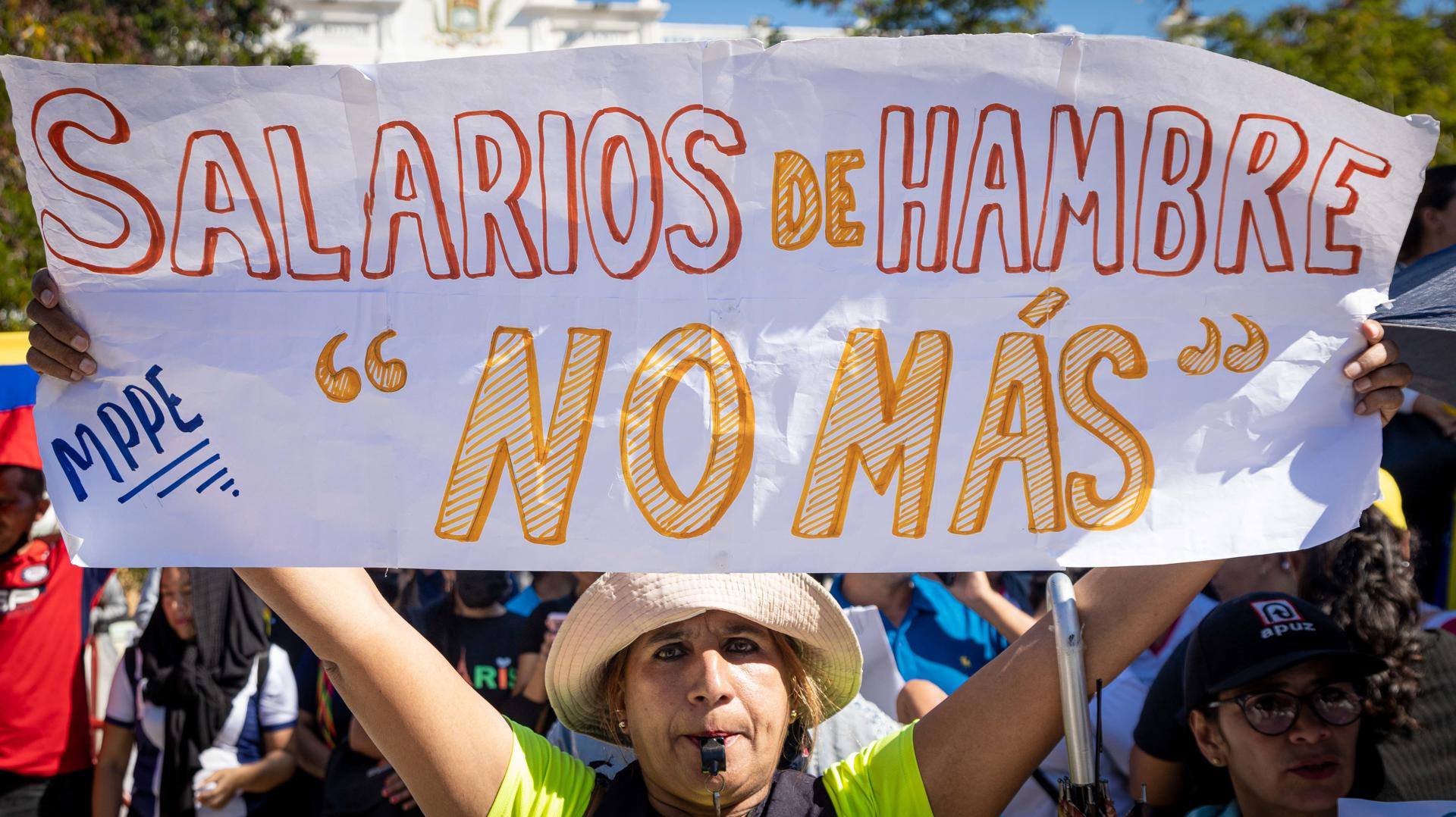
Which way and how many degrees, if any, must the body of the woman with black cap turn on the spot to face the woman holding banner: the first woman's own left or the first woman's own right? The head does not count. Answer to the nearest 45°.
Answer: approximately 90° to the first woman's own right

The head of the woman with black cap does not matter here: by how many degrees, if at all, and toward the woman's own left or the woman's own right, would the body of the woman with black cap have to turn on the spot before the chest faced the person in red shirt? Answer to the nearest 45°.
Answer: approximately 135° to the woman's own right

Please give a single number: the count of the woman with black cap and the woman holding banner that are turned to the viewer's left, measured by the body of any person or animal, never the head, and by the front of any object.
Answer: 0

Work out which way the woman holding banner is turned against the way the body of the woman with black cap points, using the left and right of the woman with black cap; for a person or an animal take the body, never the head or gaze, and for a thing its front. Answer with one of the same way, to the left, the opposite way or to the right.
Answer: the same way

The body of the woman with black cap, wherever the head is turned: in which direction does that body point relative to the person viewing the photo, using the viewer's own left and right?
facing the viewer and to the right of the viewer

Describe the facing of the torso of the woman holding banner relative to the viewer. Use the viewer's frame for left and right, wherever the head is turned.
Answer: facing the viewer

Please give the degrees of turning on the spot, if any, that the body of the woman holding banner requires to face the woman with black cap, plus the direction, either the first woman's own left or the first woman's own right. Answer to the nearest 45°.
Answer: approximately 90° to the first woman's own left

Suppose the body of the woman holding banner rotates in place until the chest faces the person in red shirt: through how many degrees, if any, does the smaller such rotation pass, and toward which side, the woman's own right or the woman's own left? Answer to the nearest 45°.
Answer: approximately 135° to the woman's own right

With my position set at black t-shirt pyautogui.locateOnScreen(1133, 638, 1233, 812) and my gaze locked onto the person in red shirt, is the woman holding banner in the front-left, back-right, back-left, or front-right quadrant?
front-left

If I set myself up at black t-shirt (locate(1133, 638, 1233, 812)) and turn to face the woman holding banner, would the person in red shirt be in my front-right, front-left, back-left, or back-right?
front-right

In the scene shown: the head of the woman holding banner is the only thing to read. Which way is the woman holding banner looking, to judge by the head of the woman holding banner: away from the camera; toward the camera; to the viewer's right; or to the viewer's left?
toward the camera
